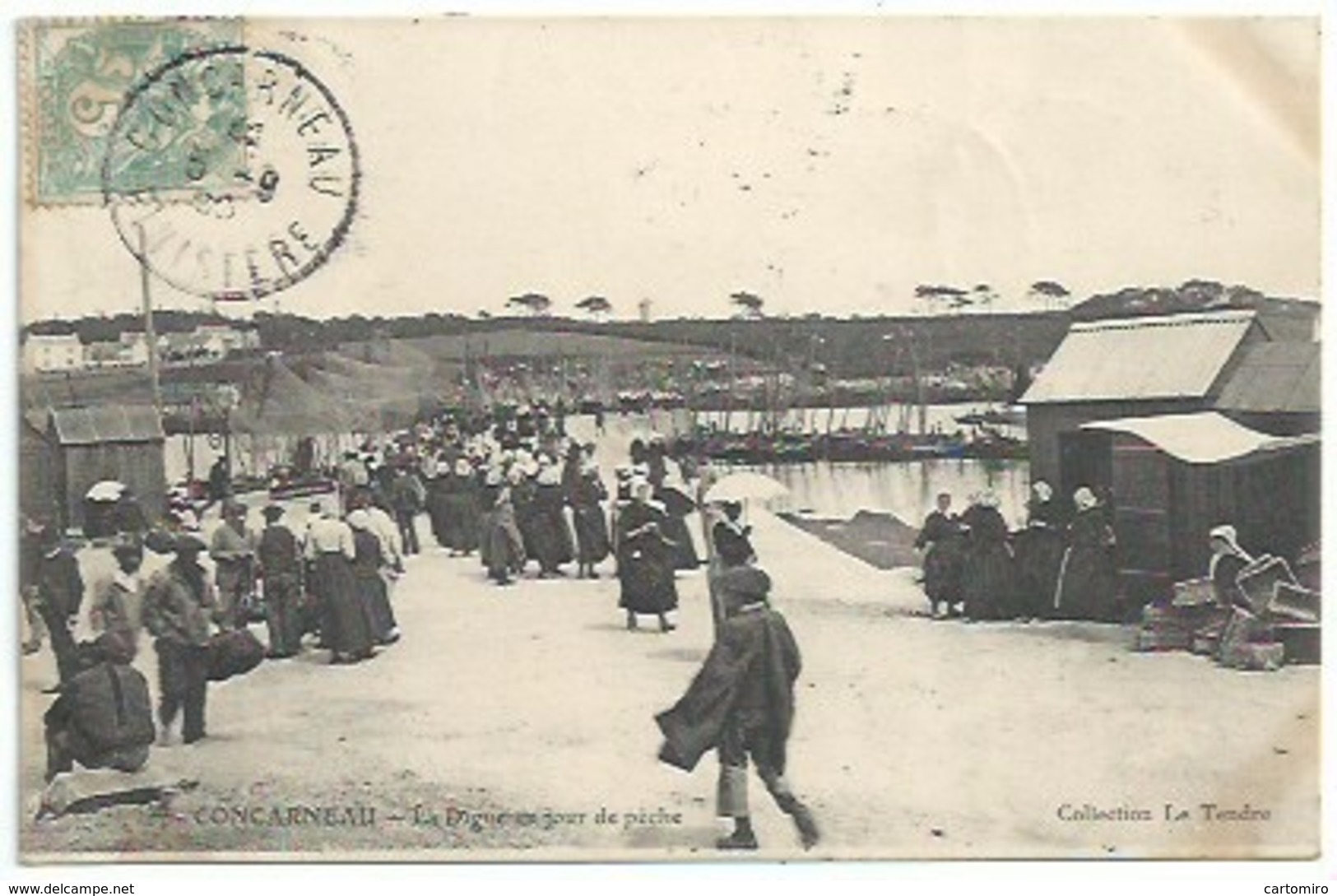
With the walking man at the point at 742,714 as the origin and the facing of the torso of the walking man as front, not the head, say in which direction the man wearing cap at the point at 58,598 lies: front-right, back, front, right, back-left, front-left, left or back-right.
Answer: front-left

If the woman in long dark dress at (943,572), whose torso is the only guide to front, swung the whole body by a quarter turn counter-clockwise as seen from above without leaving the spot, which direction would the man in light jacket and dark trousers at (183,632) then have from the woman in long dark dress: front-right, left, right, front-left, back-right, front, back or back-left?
back

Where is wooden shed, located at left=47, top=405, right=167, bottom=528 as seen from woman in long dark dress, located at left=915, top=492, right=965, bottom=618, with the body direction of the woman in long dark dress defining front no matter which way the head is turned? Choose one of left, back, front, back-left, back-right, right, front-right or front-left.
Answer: right
